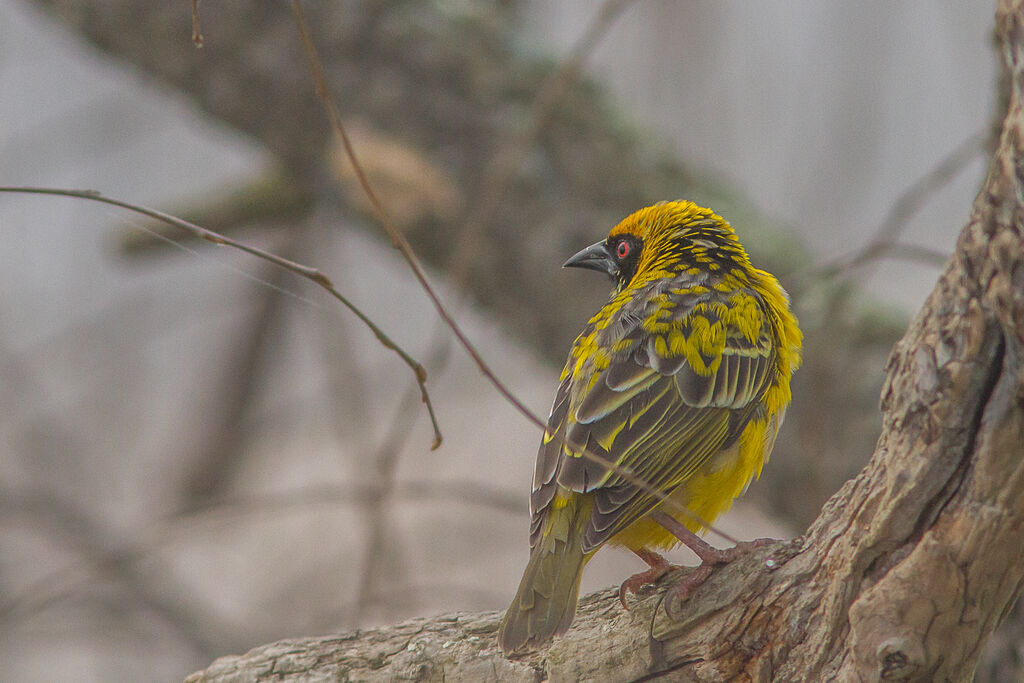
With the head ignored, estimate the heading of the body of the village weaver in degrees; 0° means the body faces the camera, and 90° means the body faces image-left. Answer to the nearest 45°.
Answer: approximately 225°

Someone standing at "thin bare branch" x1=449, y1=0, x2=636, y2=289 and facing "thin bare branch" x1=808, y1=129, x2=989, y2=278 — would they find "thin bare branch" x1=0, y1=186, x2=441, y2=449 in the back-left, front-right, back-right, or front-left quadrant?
back-right

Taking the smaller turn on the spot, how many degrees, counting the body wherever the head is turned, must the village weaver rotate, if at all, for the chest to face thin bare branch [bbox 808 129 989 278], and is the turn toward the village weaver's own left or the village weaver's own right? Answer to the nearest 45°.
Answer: approximately 45° to the village weaver's own right
